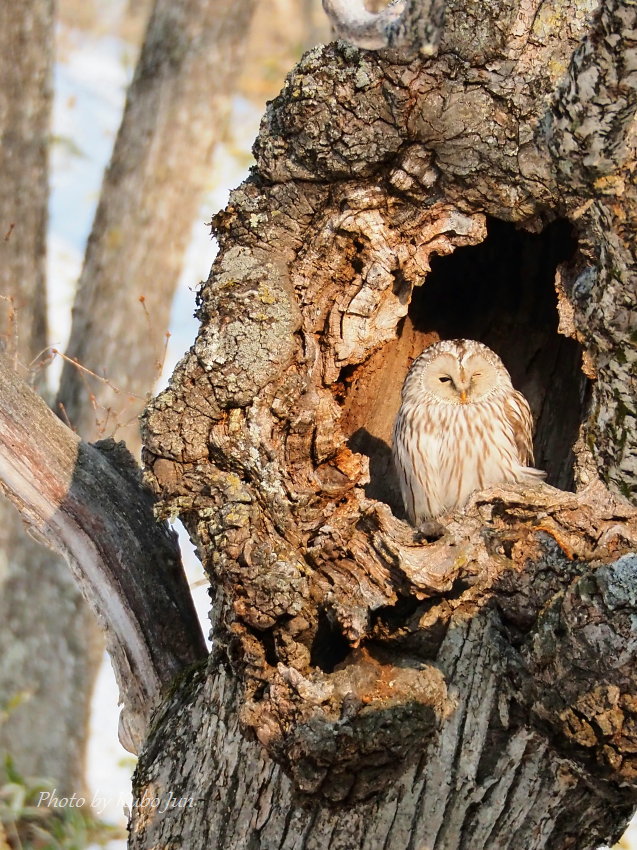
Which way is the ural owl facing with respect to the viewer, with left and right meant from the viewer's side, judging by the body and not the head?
facing the viewer

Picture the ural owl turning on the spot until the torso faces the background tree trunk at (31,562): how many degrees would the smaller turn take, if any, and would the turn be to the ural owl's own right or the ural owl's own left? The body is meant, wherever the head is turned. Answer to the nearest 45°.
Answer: approximately 135° to the ural owl's own right

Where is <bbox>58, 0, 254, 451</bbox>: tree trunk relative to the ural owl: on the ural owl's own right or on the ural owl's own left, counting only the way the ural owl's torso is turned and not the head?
on the ural owl's own right

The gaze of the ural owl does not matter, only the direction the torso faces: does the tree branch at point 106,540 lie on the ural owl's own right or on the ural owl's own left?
on the ural owl's own right
